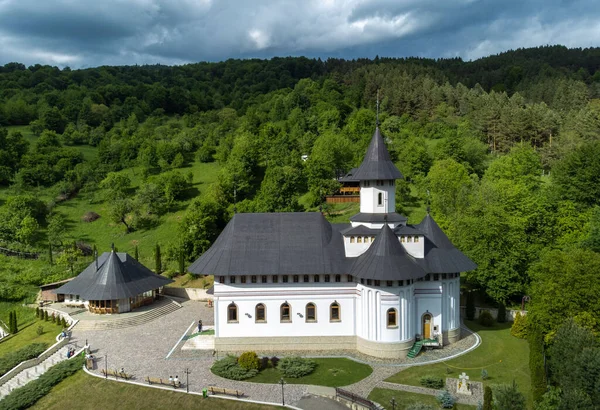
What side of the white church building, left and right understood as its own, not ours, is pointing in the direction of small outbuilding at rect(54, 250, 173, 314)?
front

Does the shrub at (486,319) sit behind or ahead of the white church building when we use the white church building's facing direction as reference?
behind

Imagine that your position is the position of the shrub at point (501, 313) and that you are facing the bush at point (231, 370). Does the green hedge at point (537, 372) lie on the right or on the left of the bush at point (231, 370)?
left

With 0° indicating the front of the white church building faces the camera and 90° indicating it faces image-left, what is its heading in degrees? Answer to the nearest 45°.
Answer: approximately 90°

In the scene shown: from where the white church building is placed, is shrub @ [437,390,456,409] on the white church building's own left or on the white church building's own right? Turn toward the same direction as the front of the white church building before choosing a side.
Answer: on the white church building's own left

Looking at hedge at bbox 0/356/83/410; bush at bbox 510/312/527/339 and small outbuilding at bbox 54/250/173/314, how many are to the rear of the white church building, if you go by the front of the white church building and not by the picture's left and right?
1

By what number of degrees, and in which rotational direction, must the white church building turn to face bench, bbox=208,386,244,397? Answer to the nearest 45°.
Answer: approximately 45° to its left

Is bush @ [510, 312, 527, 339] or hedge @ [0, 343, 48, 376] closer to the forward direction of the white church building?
the hedge

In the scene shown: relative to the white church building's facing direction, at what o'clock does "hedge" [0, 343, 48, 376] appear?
The hedge is roughly at 12 o'clock from the white church building.

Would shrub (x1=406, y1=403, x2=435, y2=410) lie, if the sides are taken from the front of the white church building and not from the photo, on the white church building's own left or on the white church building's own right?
on the white church building's own left

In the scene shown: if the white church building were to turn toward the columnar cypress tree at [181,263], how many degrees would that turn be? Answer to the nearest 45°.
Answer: approximately 45° to its right
